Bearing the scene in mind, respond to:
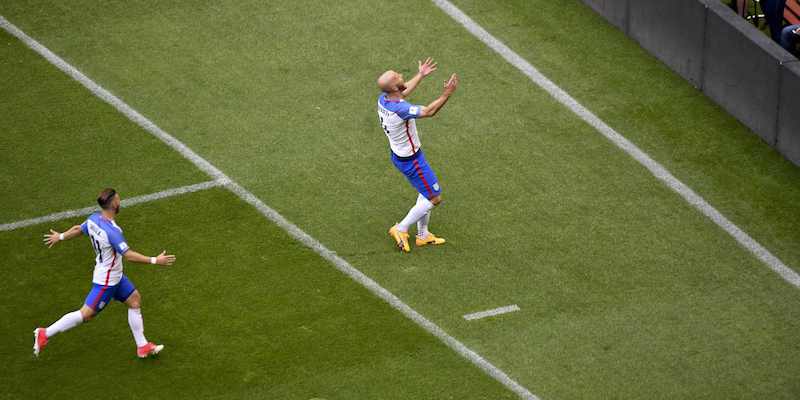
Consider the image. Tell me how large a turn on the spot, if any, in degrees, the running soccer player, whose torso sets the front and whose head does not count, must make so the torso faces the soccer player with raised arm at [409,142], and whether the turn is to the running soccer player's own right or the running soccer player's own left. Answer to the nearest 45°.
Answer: approximately 45° to the running soccer player's own right

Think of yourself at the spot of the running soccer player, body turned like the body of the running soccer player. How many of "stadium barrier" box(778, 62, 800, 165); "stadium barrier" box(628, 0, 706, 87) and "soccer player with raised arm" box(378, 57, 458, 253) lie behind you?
0

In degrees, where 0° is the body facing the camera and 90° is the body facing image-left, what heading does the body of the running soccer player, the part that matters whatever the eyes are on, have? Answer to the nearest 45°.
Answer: approximately 225°

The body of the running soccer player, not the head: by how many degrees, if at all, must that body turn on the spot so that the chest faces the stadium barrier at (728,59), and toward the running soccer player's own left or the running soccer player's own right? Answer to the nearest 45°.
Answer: approximately 45° to the running soccer player's own right

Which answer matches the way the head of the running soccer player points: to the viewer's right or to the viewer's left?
to the viewer's right

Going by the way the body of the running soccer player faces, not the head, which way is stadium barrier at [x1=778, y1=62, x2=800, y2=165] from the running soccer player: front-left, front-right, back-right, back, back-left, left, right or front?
front-right
